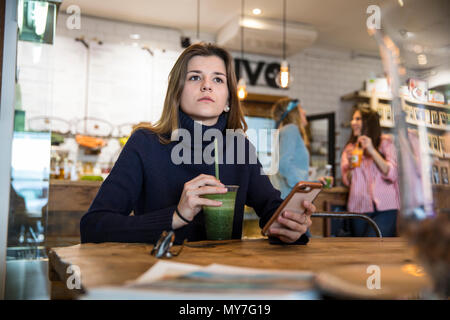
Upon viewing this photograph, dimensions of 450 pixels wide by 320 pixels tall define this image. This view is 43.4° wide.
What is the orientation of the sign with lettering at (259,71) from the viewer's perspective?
toward the camera

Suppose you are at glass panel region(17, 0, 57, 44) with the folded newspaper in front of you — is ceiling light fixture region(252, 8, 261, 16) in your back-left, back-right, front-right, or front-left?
back-left

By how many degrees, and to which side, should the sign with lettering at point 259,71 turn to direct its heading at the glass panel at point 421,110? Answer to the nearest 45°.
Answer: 0° — it already faces it

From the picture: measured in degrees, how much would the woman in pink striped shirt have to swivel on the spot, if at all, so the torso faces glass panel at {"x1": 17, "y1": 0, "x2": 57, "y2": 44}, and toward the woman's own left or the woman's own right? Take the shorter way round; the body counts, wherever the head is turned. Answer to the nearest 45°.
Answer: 0° — they already face it

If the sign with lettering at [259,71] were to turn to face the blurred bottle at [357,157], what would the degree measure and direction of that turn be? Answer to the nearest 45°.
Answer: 0° — it already faces it

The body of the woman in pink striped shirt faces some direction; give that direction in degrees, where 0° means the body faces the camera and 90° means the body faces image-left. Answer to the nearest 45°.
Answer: approximately 45°

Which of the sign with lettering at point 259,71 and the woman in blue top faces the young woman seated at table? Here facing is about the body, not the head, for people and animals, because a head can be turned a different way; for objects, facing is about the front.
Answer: the sign with lettering
